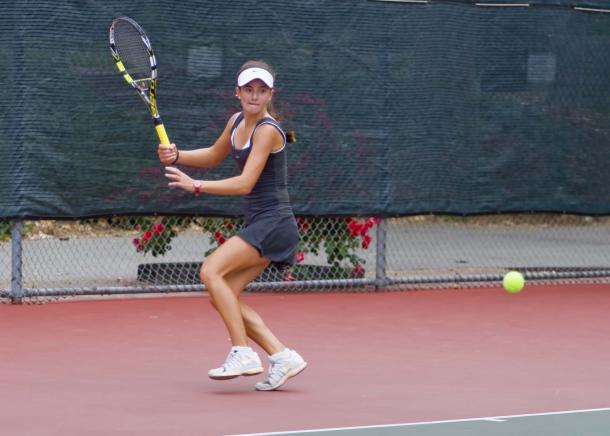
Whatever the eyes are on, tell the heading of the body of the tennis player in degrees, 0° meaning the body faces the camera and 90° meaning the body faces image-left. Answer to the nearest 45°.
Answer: approximately 45°

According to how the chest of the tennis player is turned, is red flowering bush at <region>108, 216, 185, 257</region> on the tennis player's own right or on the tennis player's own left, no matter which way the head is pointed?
on the tennis player's own right

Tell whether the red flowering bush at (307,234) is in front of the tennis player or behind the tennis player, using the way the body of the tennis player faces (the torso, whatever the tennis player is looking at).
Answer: behind

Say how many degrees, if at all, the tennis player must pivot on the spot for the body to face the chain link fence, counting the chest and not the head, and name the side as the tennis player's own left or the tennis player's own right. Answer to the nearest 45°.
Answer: approximately 135° to the tennis player's own right
